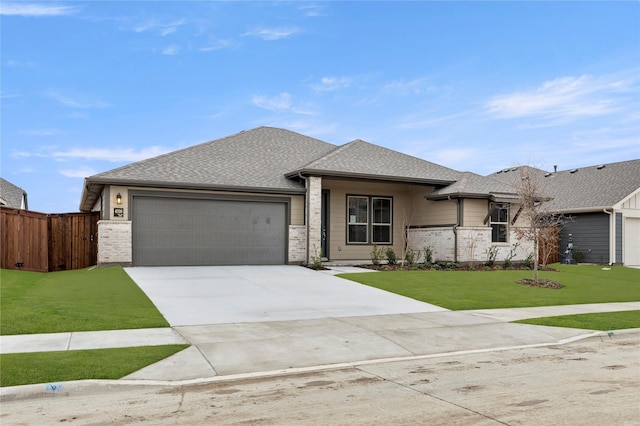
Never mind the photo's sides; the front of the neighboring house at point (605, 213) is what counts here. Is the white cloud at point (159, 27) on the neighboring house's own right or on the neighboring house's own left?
on the neighboring house's own right

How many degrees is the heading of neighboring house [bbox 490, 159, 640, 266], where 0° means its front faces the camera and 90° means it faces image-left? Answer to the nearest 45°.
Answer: approximately 315°

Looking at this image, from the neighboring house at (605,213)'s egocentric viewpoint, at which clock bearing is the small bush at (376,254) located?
The small bush is roughly at 3 o'clock from the neighboring house.

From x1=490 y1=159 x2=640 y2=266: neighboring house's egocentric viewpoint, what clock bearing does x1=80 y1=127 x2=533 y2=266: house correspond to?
The house is roughly at 3 o'clock from the neighboring house.

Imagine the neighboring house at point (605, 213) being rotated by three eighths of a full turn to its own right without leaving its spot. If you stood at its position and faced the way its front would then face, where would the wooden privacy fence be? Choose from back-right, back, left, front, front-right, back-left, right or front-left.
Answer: front-left

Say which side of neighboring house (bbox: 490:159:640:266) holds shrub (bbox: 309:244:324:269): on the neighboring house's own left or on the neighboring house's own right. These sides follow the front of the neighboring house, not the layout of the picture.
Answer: on the neighboring house's own right

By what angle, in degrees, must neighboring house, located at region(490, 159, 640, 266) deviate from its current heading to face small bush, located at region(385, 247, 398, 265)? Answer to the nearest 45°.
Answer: approximately 90° to its right
